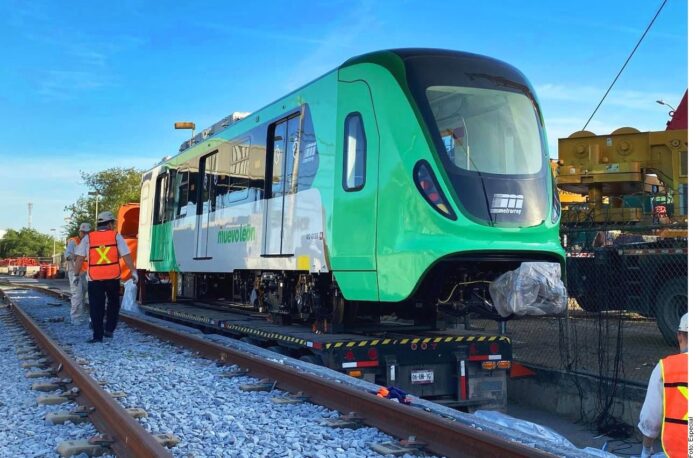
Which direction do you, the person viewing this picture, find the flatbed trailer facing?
facing away from the viewer and to the left of the viewer

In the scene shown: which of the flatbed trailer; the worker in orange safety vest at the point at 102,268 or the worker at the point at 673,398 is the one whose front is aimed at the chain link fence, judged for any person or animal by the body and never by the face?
the worker
